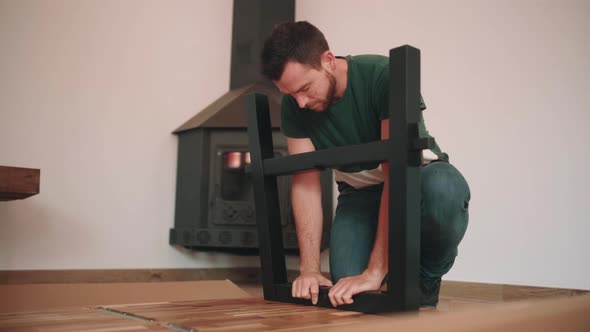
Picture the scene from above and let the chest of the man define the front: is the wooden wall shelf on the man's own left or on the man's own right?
on the man's own right

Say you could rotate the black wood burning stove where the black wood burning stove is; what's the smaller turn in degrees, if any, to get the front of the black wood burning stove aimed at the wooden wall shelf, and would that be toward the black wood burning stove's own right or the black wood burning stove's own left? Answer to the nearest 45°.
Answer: approximately 45° to the black wood burning stove's own right

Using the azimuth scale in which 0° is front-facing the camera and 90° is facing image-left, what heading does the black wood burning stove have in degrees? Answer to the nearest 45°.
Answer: approximately 0°

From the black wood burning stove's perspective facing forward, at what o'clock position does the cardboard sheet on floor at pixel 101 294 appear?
The cardboard sheet on floor is roughly at 12 o'clock from the black wood burning stove.

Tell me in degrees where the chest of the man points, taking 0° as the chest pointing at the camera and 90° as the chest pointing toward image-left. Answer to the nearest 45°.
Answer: approximately 45°
